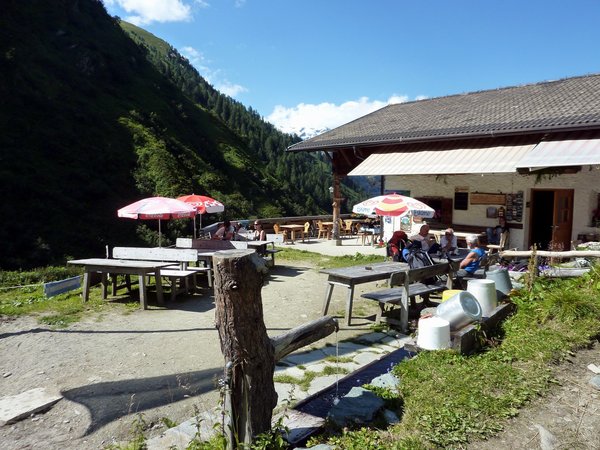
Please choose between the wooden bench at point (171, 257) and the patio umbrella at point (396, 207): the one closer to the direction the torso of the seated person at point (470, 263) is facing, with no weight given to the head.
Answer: the wooden bench

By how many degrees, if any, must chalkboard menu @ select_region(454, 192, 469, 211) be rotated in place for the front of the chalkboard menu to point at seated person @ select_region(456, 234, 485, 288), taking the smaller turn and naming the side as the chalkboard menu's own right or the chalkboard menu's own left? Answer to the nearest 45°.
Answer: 0° — it already faces them

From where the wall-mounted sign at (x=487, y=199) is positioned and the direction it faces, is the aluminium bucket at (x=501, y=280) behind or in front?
in front

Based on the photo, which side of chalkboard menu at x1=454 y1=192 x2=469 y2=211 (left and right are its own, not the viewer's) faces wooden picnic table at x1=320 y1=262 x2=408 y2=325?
front

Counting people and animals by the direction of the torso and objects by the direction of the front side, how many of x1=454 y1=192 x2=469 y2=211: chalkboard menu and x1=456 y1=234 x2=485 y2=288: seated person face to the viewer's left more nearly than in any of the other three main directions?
1

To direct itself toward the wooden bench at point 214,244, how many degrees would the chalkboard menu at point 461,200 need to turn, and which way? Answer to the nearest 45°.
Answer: approximately 45° to its right

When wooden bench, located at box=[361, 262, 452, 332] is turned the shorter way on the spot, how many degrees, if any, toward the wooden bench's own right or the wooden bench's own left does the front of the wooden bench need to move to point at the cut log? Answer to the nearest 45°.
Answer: approximately 135° to the wooden bench's own left

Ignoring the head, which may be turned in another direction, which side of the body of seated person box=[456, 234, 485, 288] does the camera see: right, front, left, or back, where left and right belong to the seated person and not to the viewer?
left

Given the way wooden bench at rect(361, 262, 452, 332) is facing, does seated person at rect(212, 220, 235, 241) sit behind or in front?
in front

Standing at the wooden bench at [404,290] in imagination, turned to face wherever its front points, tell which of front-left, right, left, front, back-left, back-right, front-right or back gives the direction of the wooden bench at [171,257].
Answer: front-left

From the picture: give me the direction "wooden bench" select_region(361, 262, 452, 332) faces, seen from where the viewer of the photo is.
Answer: facing away from the viewer and to the left of the viewer

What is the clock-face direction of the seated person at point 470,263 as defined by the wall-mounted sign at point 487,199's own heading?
The seated person is roughly at 12 o'clock from the wall-mounted sign.

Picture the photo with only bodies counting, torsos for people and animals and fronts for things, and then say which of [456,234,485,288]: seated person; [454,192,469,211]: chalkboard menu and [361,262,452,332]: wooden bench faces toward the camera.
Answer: the chalkboard menu

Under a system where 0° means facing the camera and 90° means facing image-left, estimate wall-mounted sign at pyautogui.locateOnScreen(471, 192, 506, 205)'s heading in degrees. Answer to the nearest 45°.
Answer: approximately 0°

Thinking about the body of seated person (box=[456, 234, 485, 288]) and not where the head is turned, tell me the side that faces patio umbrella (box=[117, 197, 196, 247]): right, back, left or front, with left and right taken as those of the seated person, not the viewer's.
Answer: front
